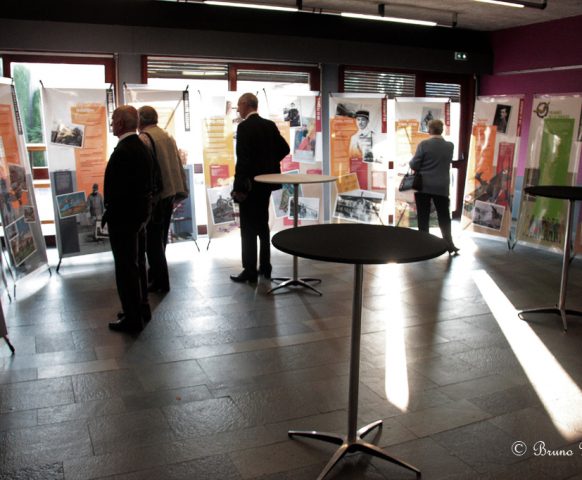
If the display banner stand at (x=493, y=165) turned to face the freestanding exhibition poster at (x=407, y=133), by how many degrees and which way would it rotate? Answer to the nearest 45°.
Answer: approximately 45° to its right

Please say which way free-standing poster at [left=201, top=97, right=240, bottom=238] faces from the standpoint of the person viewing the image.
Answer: facing the viewer and to the right of the viewer

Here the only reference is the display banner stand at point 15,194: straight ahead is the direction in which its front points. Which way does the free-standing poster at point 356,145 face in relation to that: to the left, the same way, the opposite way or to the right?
to the right

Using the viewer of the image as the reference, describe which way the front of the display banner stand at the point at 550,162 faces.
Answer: facing the viewer and to the left of the viewer

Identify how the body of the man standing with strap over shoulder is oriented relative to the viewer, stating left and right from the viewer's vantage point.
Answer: facing away from the viewer and to the left of the viewer

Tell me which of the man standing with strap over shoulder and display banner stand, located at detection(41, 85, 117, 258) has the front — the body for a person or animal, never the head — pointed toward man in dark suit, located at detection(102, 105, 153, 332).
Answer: the display banner stand

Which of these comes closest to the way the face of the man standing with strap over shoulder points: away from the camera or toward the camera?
away from the camera

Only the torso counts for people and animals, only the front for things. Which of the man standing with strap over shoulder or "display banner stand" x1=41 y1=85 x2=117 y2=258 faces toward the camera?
the display banner stand

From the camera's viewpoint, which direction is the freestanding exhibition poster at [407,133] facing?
toward the camera

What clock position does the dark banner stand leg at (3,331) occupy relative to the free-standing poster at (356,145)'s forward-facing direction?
The dark banner stand leg is roughly at 1 o'clock from the free-standing poster.

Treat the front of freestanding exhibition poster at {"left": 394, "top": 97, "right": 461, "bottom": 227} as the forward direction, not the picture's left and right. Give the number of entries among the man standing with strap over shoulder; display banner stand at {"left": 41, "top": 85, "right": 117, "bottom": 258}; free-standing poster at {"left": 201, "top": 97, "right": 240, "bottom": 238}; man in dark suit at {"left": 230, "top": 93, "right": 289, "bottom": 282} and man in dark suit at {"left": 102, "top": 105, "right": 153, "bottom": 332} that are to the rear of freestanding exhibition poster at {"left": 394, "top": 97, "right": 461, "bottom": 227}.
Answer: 0

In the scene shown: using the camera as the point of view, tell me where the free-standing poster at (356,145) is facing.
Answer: facing the viewer

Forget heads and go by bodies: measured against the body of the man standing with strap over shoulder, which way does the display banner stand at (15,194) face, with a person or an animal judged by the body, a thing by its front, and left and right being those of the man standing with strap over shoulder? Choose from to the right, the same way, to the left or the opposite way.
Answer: the opposite way

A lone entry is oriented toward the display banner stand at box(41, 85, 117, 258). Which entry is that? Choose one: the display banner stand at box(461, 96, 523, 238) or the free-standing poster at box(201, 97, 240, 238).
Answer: the display banner stand at box(461, 96, 523, 238)

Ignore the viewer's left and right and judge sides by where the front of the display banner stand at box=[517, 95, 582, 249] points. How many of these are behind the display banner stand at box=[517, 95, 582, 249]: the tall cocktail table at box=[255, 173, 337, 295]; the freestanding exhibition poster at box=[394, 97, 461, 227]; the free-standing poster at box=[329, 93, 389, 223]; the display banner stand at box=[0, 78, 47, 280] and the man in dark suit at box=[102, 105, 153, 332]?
0
